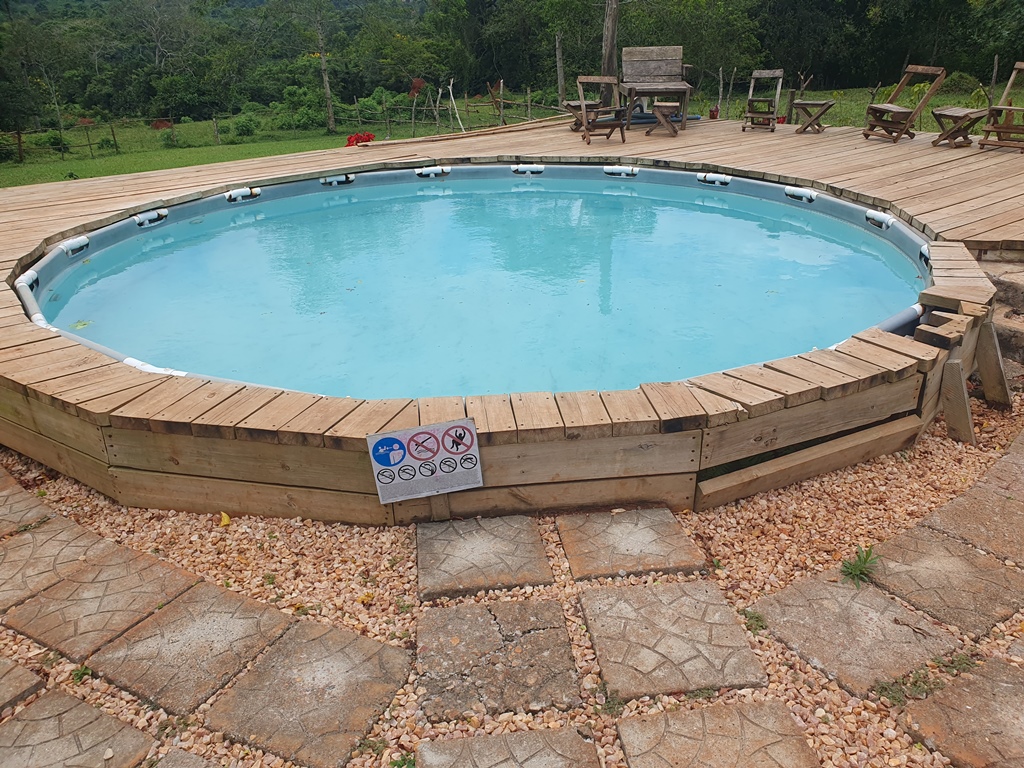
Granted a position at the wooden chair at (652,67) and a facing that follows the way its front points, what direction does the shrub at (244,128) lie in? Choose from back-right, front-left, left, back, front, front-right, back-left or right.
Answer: right

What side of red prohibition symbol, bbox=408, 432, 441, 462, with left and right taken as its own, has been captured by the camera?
front

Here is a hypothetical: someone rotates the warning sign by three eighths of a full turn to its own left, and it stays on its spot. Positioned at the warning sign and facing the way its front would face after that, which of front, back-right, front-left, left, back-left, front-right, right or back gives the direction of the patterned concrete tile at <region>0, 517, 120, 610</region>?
back-left

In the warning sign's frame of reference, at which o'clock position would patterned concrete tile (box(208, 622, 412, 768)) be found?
The patterned concrete tile is roughly at 1 o'clock from the warning sign.

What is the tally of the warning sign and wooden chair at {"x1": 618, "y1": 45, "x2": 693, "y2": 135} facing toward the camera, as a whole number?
2

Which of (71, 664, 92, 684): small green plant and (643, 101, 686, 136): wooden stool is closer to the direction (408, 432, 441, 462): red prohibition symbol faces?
the small green plant

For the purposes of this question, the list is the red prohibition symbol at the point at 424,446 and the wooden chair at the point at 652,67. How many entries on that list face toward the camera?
2

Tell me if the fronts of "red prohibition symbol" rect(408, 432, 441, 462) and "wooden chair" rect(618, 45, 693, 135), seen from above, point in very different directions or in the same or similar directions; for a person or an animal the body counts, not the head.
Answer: same or similar directions

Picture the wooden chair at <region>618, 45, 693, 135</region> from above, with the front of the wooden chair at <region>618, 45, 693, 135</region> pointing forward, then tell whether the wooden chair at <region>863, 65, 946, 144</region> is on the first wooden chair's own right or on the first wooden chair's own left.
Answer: on the first wooden chair's own left

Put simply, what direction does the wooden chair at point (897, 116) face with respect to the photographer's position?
facing the viewer and to the left of the viewer

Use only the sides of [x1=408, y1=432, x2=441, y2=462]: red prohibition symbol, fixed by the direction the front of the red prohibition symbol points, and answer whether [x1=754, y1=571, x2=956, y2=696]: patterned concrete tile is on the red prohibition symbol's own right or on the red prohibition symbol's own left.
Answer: on the red prohibition symbol's own left

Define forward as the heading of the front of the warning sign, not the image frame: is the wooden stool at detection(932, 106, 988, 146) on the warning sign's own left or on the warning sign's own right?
on the warning sign's own left

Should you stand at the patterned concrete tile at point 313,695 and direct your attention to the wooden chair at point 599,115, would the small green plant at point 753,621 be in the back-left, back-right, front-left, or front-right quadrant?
front-right

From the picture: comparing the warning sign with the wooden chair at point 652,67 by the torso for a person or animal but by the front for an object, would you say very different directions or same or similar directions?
same or similar directions

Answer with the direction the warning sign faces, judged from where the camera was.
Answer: facing the viewer

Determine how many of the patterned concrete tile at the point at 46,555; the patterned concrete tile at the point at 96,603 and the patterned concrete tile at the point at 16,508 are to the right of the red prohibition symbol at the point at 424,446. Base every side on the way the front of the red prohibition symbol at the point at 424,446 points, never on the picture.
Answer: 3

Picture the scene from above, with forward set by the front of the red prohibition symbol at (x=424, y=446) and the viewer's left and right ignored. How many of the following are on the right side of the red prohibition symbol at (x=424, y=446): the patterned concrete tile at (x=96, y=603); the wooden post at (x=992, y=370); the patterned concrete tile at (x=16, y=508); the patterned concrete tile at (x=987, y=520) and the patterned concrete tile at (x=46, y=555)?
3

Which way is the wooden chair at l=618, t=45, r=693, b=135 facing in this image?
toward the camera

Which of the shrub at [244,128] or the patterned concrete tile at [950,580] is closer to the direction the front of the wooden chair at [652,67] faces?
the patterned concrete tile

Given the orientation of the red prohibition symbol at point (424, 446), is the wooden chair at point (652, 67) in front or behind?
behind
